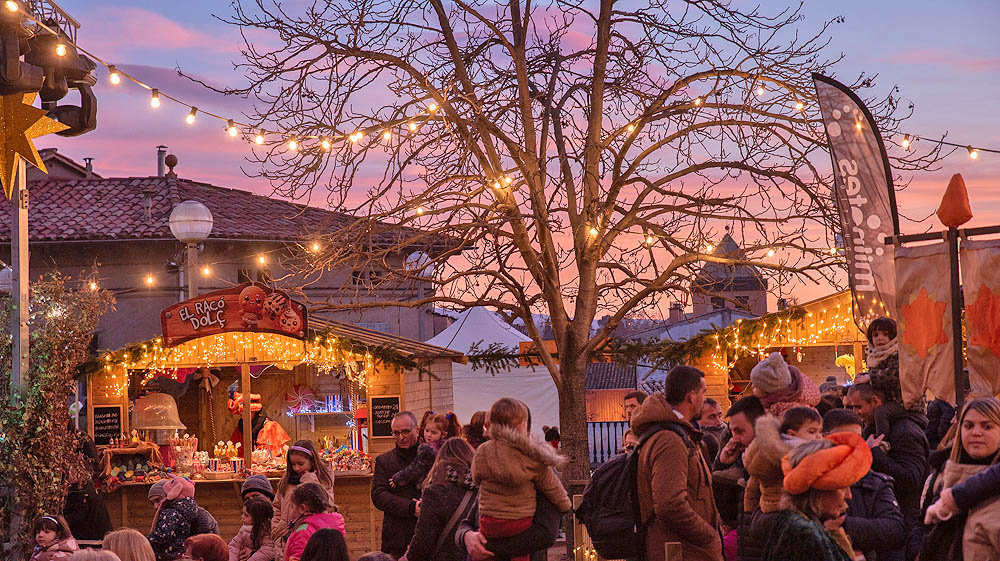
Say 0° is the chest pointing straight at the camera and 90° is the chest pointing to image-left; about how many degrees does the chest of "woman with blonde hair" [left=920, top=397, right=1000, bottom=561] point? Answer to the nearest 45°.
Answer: approximately 45°

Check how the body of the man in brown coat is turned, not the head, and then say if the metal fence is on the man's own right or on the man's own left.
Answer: on the man's own left

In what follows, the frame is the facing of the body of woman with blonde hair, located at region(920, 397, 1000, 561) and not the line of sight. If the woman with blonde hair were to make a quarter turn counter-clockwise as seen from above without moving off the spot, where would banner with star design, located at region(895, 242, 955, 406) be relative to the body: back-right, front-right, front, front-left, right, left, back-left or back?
back-left

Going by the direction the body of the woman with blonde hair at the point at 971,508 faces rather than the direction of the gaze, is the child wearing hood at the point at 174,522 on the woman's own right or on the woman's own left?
on the woman's own right

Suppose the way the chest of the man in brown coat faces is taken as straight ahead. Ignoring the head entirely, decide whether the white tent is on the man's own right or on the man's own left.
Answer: on the man's own left

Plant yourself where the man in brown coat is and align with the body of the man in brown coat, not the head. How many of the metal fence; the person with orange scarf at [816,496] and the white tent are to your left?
2

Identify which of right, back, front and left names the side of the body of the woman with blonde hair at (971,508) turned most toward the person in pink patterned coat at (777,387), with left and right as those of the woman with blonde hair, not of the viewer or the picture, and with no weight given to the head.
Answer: right

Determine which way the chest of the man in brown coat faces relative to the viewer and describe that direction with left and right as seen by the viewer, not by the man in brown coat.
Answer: facing to the right of the viewer

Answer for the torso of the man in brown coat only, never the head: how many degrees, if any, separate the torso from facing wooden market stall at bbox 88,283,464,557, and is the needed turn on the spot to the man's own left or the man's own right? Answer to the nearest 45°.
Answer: approximately 135° to the man's own left

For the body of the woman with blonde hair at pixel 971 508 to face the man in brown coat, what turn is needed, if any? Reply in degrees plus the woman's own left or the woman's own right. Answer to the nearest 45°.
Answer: approximately 45° to the woman's own right

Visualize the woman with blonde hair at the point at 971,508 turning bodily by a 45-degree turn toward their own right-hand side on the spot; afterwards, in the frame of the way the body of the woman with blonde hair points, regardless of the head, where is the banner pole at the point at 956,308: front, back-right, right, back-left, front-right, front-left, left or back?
right

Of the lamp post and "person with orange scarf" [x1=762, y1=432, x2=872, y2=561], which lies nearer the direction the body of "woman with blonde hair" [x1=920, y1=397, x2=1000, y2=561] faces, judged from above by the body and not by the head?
the person with orange scarf

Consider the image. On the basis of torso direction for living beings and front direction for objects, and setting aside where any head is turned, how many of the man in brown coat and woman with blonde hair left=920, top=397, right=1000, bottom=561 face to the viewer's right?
1
